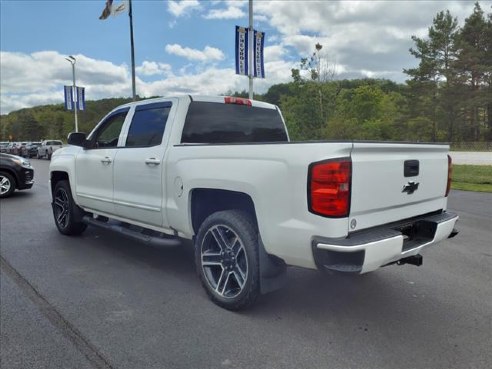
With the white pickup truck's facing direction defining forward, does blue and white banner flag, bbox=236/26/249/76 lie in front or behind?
in front

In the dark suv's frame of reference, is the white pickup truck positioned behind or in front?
in front

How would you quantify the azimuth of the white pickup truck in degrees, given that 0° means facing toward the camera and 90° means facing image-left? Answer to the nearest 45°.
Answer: approximately 135°

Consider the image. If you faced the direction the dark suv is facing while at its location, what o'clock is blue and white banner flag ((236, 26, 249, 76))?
The blue and white banner flag is roughly at 10 o'clock from the dark suv.

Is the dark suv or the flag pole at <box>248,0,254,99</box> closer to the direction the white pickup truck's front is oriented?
the dark suv

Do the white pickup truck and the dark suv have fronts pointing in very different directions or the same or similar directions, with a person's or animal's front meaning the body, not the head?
very different directions

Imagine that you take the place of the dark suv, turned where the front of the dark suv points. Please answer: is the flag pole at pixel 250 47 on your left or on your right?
on your left
